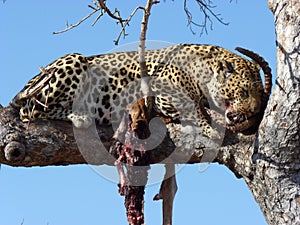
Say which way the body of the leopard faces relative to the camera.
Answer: to the viewer's right
